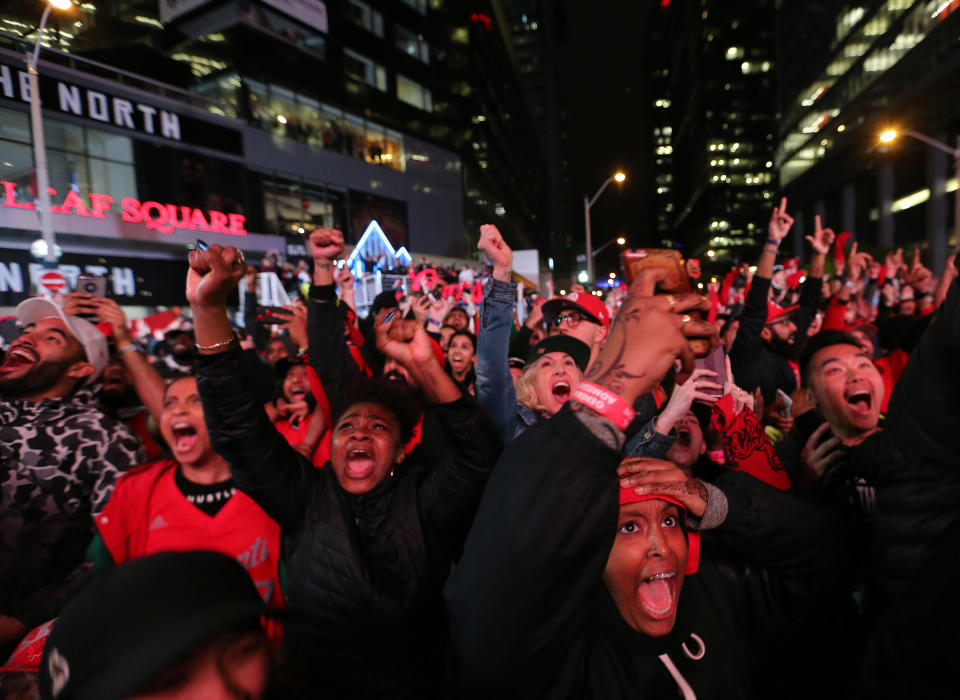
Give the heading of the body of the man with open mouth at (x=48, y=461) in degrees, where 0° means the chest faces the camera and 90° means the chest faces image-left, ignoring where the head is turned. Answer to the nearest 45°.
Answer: approximately 45°

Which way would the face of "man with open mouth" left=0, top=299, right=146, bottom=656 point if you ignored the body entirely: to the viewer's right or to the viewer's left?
to the viewer's left

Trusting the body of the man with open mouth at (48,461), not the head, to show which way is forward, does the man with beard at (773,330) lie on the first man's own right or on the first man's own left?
on the first man's own left

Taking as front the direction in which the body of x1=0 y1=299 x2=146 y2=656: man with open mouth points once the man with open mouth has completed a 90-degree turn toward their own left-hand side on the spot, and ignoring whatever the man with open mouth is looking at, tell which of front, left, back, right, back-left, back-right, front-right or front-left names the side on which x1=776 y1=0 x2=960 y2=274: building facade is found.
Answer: front-left

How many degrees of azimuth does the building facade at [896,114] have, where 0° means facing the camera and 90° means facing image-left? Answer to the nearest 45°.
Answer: approximately 45°

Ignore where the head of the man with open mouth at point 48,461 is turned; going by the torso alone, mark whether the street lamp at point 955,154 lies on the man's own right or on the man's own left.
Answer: on the man's own left
